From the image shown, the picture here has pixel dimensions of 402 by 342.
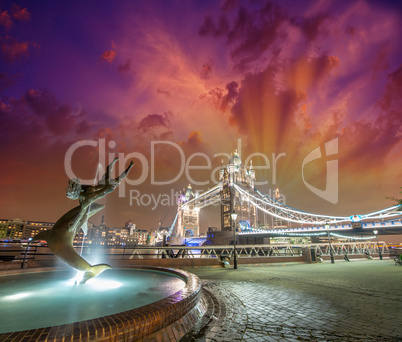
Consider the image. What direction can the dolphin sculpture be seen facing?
to the viewer's right
